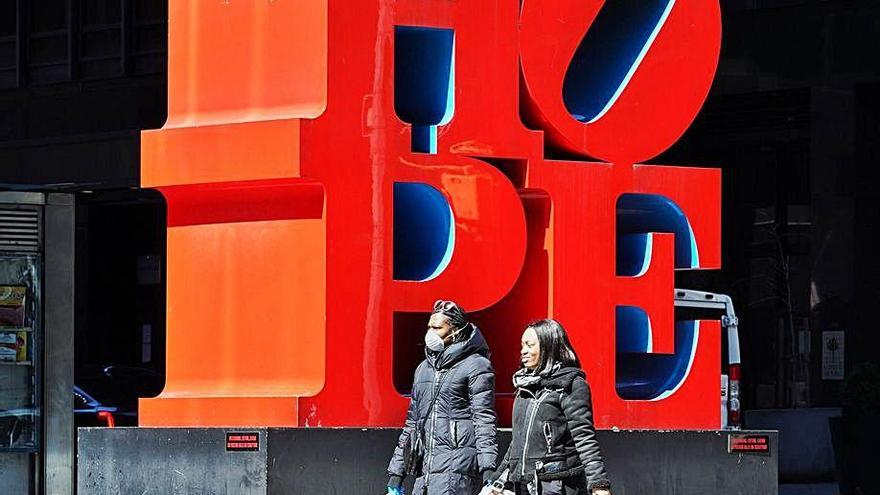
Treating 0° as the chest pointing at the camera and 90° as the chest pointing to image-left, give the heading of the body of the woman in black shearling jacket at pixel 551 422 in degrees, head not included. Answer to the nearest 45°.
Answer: approximately 45°

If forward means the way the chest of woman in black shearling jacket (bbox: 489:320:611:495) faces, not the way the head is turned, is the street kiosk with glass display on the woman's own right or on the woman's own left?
on the woman's own right

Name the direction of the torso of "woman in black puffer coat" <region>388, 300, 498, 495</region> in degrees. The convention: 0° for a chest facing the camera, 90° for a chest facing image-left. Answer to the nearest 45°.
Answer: approximately 45°

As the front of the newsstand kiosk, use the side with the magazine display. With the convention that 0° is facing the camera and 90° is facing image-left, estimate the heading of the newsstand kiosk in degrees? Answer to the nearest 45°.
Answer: approximately 0°

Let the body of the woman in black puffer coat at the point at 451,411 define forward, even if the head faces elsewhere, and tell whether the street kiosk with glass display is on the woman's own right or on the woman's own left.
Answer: on the woman's own right
